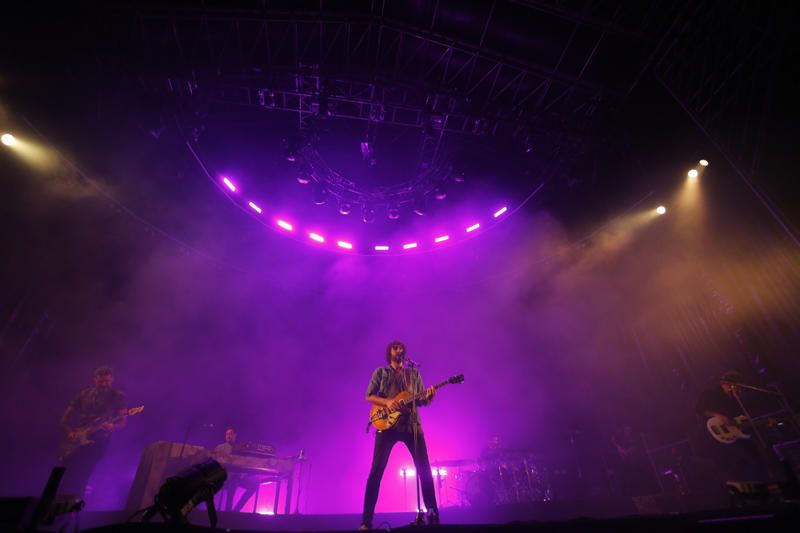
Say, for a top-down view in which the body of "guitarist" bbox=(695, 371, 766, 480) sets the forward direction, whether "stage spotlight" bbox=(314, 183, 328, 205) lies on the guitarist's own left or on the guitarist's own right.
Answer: on the guitarist's own right

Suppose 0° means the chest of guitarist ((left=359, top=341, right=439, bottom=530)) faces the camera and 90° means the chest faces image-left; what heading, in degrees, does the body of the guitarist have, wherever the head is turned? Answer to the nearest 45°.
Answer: approximately 0°

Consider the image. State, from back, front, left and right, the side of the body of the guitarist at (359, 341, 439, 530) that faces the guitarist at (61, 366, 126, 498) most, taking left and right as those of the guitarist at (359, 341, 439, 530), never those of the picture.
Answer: right

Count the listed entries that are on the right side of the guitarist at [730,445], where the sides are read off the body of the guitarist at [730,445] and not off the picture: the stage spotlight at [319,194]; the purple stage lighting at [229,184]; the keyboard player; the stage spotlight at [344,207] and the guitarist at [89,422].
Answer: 5
